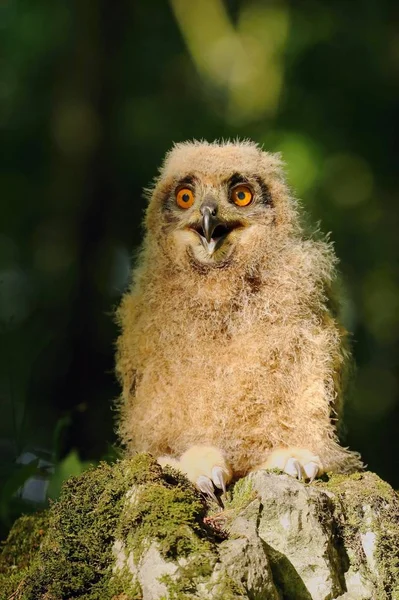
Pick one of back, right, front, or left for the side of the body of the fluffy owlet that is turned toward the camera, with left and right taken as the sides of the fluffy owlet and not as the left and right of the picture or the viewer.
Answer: front
